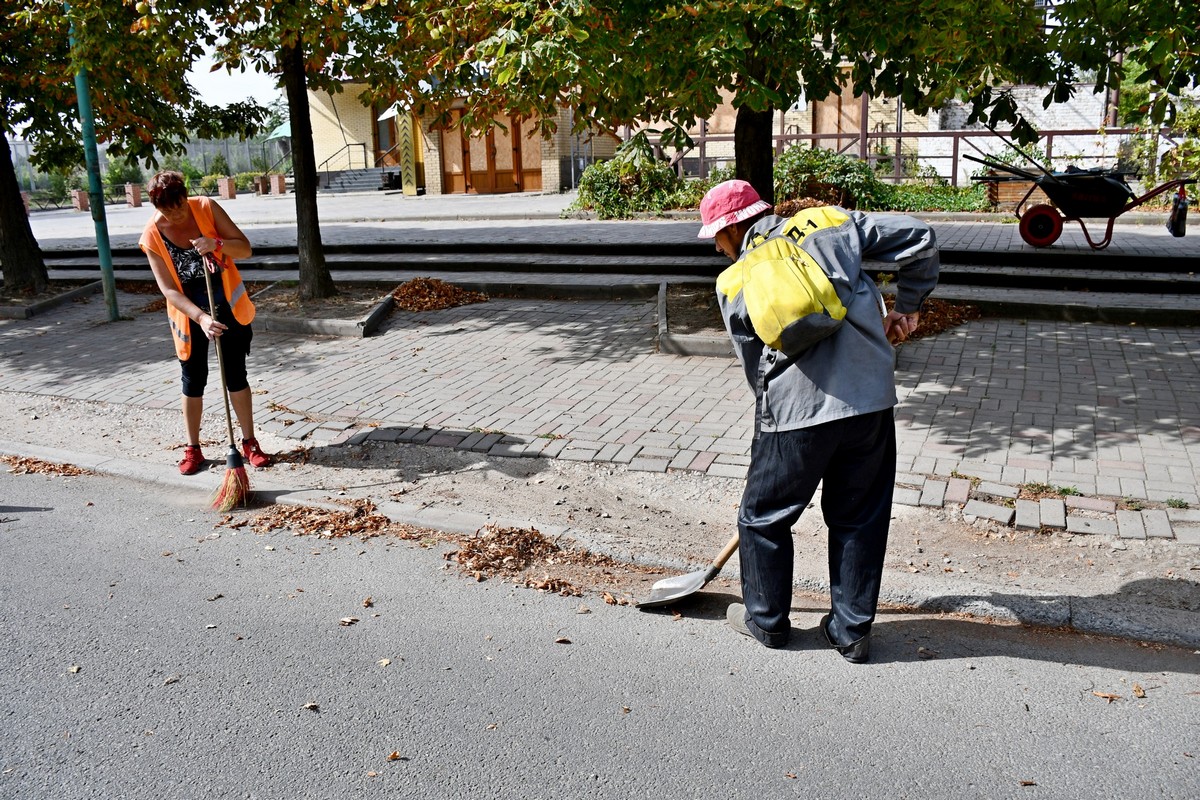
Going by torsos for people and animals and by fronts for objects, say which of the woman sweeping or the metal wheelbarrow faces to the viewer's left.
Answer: the metal wheelbarrow

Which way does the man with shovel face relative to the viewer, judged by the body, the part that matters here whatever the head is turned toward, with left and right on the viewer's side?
facing away from the viewer and to the left of the viewer

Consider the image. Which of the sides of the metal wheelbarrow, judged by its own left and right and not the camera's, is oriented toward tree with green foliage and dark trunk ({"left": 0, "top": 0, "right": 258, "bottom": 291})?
front

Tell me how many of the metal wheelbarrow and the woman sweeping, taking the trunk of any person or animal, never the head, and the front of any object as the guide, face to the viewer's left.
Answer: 1

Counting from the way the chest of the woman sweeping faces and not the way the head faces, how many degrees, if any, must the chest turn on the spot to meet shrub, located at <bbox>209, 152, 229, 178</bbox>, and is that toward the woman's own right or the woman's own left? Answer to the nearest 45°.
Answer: approximately 180°

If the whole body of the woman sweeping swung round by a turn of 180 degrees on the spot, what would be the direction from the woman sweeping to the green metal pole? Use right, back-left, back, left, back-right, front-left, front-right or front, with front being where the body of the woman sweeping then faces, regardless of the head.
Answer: front

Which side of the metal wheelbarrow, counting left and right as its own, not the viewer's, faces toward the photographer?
left

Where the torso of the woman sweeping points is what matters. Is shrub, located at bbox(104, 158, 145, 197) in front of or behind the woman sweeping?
behind

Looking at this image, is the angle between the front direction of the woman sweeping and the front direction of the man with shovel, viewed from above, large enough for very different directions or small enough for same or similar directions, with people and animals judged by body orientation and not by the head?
very different directions

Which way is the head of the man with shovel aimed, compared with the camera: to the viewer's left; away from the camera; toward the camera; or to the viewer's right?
to the viewer's left

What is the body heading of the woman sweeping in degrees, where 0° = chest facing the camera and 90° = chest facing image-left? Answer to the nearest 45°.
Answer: approximately 0°

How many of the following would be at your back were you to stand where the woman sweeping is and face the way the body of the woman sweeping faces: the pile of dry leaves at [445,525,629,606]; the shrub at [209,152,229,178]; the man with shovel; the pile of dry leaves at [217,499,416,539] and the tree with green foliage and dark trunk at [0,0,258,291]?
2

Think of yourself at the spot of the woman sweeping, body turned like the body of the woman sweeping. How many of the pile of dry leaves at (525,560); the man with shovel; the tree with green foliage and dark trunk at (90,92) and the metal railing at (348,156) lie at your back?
2

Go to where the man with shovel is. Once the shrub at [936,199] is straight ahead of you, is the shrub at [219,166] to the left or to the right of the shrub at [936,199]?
left
